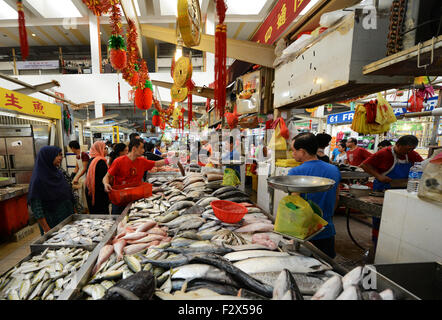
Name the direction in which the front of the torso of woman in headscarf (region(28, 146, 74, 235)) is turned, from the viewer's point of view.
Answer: to the viewer's right

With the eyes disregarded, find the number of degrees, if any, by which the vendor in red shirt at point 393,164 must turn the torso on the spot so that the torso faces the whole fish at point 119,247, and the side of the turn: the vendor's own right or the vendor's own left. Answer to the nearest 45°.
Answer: approximately 90° to the vendor's own right

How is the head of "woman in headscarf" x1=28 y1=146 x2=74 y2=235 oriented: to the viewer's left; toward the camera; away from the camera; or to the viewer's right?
to the viewer's right

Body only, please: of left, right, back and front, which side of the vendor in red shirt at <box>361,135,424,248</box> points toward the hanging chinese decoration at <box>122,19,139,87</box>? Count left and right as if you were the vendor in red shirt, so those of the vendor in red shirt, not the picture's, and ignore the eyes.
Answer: right

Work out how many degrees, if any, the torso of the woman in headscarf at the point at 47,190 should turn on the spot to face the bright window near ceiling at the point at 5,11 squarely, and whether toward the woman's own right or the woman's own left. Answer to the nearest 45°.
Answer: approximately 90° to the woman's own left

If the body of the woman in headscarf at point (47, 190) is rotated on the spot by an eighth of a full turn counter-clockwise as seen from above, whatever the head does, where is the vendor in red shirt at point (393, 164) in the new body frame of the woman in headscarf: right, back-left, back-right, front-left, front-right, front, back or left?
right

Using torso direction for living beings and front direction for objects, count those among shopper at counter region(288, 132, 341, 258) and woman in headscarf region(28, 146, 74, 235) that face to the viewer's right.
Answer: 1
